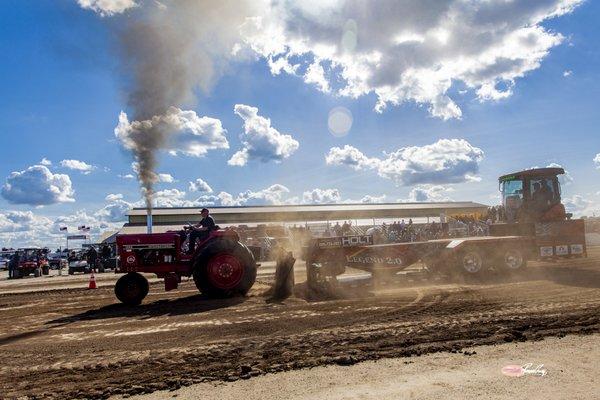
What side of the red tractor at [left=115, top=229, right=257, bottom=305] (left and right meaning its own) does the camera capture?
left

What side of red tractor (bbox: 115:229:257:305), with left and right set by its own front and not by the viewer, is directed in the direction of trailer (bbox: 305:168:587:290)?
back

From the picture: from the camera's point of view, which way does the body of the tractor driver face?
to the viewer's left

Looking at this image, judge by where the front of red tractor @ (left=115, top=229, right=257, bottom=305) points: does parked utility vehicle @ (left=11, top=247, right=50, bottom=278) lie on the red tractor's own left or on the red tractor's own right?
on the red tractor's own right

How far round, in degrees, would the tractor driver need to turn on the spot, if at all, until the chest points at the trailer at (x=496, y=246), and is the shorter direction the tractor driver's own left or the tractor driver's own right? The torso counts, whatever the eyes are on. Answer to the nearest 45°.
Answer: approximately 180°

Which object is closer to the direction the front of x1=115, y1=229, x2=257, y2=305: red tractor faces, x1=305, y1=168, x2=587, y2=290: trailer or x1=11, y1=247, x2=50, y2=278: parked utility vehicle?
the parked utility vehicle
